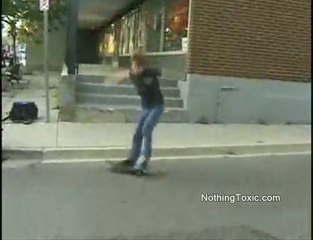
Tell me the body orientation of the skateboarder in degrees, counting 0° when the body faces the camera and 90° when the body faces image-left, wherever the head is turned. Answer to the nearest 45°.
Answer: approximately 45°
